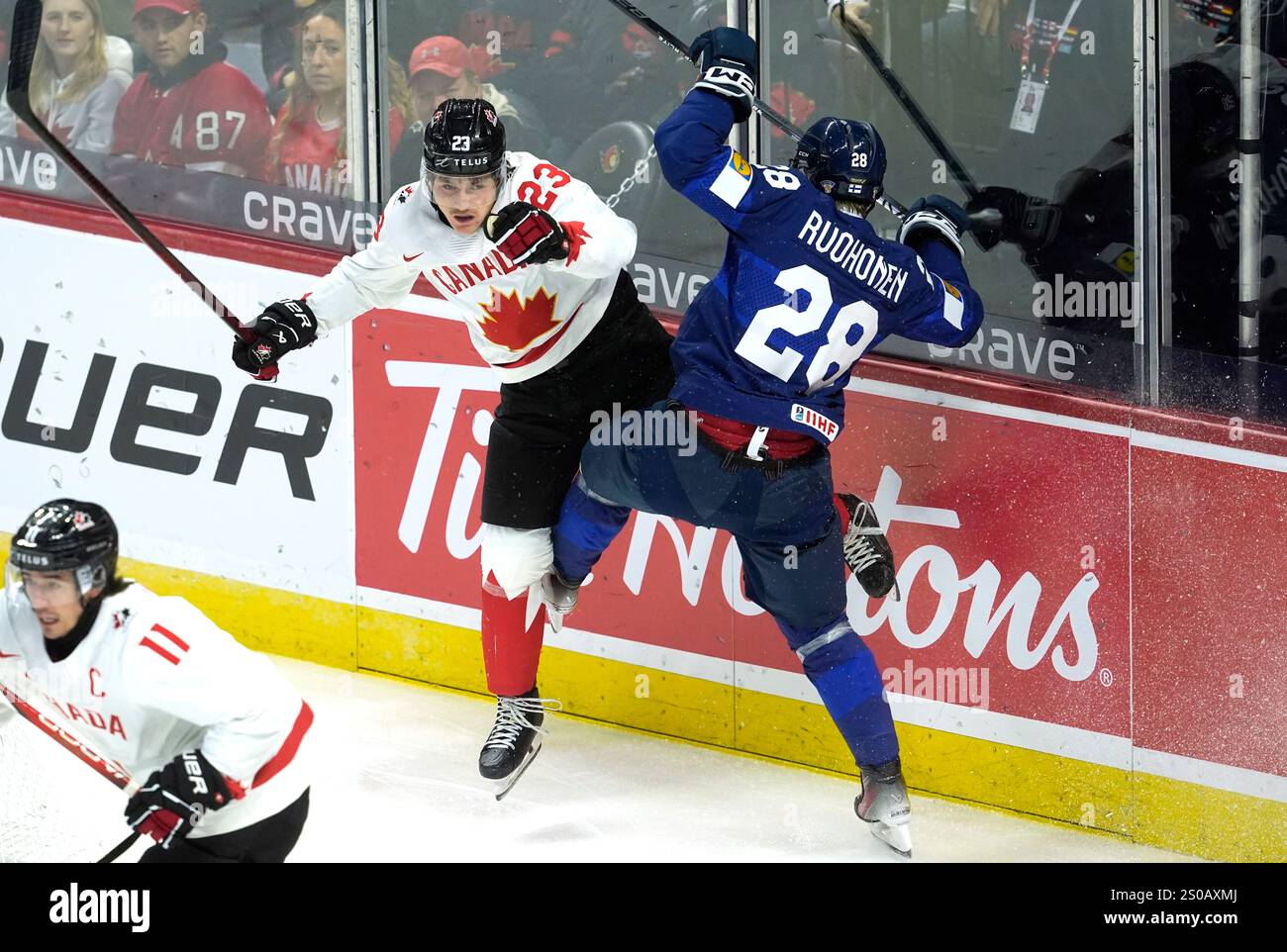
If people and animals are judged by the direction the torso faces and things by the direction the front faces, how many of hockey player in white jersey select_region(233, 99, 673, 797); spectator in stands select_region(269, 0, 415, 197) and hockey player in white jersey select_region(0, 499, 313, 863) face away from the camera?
0

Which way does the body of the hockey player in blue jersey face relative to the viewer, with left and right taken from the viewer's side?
facing away from the viewer

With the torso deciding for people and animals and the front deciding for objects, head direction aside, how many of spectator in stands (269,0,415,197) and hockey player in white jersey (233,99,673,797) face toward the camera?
2

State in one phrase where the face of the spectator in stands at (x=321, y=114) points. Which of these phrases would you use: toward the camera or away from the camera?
toward the camera

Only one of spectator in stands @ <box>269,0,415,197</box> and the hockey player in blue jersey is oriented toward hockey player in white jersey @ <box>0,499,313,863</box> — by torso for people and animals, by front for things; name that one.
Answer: the spectator in stands

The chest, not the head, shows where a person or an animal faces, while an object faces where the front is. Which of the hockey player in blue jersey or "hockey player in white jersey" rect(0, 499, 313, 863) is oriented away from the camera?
the hockey player in blue jersey

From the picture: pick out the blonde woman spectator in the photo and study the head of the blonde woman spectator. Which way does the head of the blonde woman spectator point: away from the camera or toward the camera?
toward the camera

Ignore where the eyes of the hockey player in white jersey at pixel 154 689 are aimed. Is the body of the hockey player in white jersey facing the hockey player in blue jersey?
no

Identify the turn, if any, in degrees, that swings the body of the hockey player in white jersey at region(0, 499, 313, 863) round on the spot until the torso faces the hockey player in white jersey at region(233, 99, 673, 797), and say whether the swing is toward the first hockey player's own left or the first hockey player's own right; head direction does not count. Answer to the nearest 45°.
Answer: approximately 180°

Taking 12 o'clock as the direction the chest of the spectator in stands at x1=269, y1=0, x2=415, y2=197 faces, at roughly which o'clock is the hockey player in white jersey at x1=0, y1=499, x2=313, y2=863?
The hockey player in white jersey is roughly at 12 o'clock from the spectator in stands.

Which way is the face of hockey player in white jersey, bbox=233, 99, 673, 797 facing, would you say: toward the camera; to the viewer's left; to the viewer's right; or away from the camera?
toward the camera

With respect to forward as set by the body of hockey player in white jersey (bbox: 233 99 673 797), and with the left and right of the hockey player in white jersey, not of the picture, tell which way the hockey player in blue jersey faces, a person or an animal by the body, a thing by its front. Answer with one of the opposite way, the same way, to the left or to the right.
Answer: the opposite way

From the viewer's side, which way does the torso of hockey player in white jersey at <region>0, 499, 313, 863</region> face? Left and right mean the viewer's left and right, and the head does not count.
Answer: facing the viewer and to the left of the viewer

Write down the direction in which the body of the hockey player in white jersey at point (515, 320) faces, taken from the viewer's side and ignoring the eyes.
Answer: toward the camera

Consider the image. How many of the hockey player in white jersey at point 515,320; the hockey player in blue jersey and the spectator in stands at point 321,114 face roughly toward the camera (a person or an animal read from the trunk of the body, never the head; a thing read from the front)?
2

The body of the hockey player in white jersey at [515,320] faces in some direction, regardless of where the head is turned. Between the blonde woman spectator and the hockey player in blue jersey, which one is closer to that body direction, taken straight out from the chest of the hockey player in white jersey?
the hockey player in blue jersey

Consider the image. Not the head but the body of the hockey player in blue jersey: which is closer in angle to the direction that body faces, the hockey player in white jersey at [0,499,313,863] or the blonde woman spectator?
the blonde woman spectator

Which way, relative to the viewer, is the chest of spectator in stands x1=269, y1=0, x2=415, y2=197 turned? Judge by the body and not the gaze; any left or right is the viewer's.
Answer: facing the viewer

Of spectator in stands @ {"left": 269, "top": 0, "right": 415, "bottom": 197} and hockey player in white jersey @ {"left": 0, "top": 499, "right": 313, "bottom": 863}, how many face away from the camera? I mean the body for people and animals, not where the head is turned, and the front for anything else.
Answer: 0

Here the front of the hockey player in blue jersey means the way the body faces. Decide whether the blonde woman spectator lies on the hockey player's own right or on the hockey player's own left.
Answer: on the hockey player's own left
